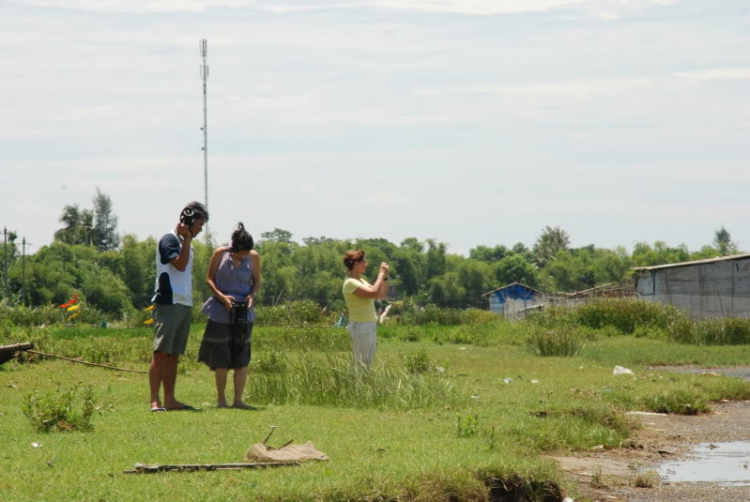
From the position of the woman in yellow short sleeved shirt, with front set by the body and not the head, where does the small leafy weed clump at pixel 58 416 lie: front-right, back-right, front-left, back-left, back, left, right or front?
back-right

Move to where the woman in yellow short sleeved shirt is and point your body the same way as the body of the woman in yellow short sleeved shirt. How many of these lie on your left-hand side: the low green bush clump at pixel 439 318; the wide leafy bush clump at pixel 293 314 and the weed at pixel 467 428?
2

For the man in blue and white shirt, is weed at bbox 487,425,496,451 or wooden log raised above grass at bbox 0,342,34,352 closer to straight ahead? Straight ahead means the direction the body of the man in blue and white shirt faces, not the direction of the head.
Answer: the weed

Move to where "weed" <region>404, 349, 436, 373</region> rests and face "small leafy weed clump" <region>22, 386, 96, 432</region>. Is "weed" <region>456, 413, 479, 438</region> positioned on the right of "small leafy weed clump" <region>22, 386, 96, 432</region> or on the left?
left

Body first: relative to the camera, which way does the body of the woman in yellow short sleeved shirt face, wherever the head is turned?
to the viewer's right

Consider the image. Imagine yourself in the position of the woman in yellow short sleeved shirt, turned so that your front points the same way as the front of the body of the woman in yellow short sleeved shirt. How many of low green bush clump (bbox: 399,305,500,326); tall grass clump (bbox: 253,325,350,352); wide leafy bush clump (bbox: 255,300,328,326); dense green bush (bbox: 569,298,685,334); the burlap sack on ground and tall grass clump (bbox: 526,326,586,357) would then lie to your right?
1

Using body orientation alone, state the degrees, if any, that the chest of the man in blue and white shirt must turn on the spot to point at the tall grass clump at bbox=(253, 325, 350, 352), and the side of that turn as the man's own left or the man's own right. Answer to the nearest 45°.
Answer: approximately 90° to the man's own left

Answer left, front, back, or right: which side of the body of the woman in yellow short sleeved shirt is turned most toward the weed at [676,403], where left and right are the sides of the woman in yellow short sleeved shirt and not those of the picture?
front

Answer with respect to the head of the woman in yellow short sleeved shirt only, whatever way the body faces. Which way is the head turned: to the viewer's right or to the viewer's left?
to the viewer's right

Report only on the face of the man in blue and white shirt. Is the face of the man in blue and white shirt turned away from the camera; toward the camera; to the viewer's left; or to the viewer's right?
to the viewer's right

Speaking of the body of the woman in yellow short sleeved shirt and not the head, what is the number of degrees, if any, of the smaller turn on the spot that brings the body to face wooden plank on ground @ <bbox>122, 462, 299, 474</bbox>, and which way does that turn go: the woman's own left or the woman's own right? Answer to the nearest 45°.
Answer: approximately 90° to the woman's own right
